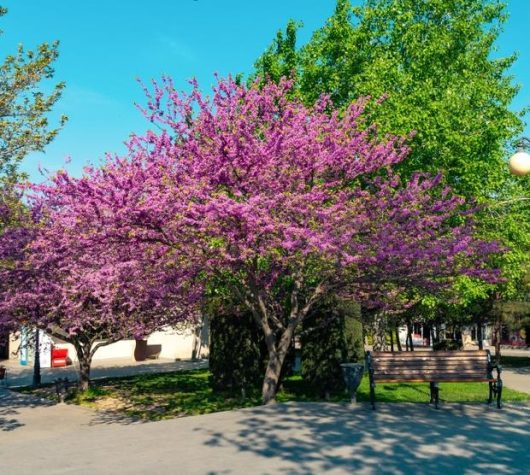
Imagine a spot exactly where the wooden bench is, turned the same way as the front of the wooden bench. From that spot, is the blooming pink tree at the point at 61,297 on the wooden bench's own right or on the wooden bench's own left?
on the wooden bench's own right

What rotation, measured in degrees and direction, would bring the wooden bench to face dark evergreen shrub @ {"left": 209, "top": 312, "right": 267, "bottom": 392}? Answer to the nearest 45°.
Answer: approximately 135° to its right

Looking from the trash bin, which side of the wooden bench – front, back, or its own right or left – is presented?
right

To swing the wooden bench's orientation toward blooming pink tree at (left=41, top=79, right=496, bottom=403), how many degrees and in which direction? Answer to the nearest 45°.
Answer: approximately 45° to its right

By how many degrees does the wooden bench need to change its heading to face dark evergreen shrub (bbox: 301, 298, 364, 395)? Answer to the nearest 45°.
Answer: approximately 135° to its right

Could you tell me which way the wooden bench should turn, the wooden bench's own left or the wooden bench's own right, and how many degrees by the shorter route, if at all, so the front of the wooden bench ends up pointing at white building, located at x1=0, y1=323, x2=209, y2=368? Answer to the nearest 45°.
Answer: approximately 135° to the wooden bench's own right

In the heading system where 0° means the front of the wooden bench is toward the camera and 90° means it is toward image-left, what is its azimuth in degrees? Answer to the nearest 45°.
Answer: approximately 0°
